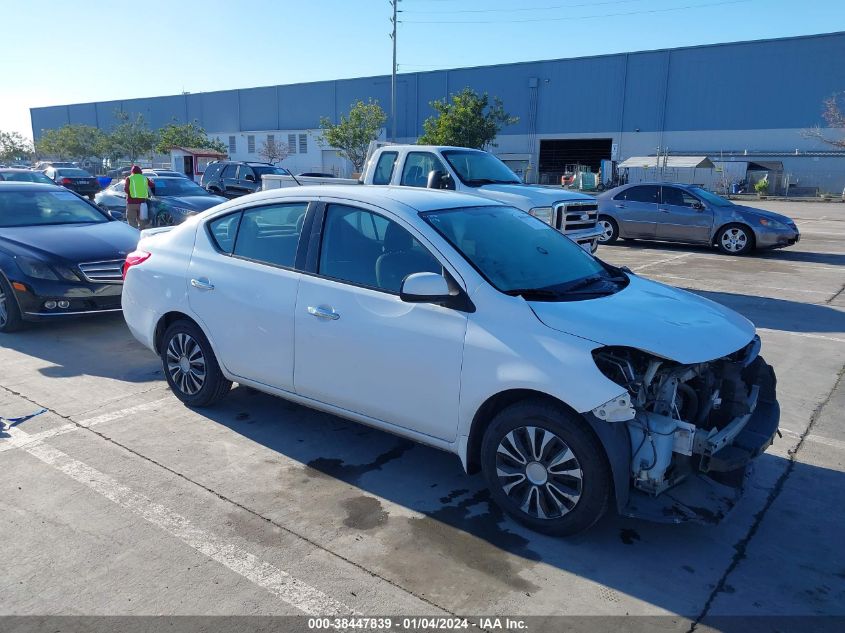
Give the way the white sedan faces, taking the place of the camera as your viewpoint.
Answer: facing the viewer and to the right of the viewer

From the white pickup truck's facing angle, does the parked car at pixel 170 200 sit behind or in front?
behind

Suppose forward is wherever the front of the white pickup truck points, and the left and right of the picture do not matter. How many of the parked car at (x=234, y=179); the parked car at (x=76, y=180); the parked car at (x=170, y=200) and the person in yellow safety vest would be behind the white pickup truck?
4

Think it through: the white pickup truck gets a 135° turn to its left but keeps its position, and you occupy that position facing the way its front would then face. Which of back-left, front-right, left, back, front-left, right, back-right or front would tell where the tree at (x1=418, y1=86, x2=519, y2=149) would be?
front

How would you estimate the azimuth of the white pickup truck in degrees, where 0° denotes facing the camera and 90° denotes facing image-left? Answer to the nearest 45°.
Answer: approximately 315°

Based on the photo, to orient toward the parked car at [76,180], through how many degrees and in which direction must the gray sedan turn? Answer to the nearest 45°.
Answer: approximately 180°

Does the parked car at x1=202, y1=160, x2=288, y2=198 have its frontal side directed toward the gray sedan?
yes

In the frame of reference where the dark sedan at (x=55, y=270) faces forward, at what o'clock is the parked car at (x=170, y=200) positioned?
The parked car is roughly at 8 o'clock from the dark sedan.

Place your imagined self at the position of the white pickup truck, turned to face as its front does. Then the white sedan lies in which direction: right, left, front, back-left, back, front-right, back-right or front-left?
front-right

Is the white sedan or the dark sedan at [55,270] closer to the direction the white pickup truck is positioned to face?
the white sedan

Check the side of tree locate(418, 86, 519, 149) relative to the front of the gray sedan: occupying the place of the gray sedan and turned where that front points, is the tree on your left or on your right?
on your left

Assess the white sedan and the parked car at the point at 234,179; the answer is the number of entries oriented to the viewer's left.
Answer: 0

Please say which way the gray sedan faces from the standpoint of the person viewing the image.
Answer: facing to the right of the viewer

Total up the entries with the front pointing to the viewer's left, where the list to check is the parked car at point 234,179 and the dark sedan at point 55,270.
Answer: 0

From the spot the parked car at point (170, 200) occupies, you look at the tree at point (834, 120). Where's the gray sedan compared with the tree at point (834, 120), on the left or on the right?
right
